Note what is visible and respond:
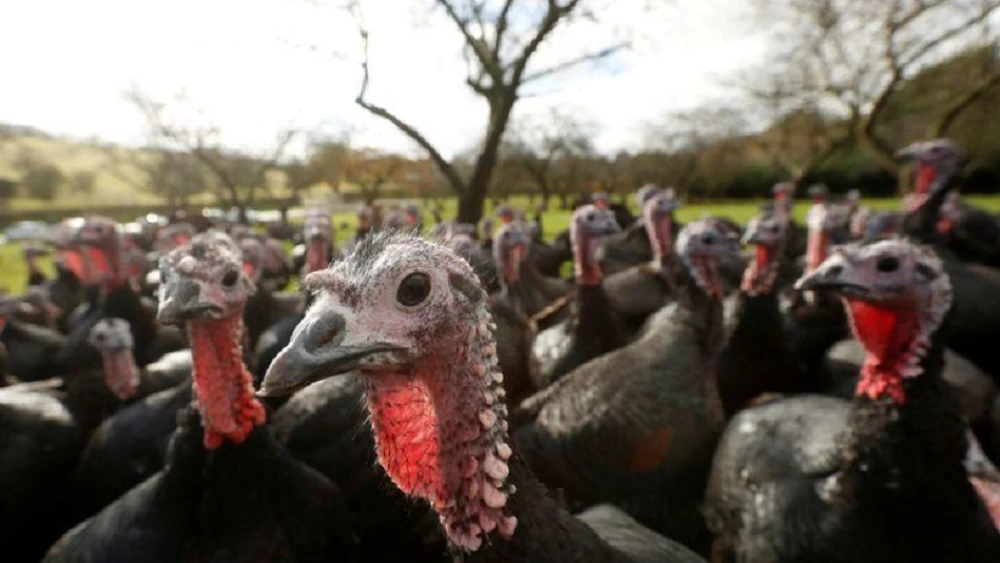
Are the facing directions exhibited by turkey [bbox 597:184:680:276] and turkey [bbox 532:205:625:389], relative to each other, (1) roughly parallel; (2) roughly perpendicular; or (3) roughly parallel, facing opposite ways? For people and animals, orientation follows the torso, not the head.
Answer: roughly parallel

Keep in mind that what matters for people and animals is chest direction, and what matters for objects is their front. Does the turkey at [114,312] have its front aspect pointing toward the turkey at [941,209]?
no

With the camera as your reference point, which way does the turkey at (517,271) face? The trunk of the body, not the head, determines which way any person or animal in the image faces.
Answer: facing the viewer and to the left of the viewer

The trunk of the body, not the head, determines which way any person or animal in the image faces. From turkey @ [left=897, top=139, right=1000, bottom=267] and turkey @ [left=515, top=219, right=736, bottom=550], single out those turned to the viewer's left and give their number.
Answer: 1

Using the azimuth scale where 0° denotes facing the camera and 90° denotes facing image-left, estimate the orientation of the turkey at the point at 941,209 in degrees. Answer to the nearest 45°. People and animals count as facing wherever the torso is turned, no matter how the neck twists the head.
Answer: approximately 90°

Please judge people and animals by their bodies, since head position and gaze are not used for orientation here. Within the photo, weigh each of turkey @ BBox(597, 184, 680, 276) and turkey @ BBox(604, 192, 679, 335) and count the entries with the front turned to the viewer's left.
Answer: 0

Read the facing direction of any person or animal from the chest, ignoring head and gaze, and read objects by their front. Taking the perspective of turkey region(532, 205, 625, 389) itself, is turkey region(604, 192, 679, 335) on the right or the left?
on its left

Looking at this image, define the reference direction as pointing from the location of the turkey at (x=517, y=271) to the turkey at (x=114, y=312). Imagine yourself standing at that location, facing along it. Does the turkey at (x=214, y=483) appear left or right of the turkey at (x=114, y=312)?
left

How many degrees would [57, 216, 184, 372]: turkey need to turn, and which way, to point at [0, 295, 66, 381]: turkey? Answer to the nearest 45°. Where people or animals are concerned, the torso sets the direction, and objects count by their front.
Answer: approximately 90° to its right
